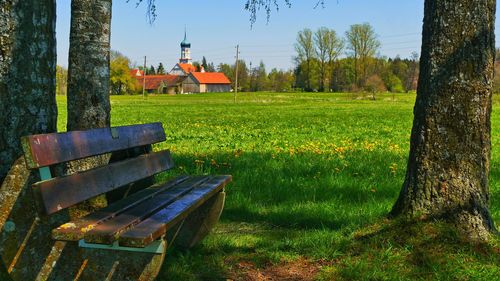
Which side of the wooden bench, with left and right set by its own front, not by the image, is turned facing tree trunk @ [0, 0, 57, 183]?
back

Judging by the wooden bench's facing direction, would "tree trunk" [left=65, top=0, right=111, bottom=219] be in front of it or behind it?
behind

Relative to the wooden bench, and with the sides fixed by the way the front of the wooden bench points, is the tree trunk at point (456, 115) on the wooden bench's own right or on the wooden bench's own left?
on the wooden bench's own left

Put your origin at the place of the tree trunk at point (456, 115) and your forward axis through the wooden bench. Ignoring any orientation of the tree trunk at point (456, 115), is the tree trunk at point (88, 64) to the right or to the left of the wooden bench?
right

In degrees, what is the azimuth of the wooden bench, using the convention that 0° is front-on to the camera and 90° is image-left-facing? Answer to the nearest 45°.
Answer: approximately 315°

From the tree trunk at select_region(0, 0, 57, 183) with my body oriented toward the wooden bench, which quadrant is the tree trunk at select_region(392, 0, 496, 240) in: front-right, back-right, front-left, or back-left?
front-left
